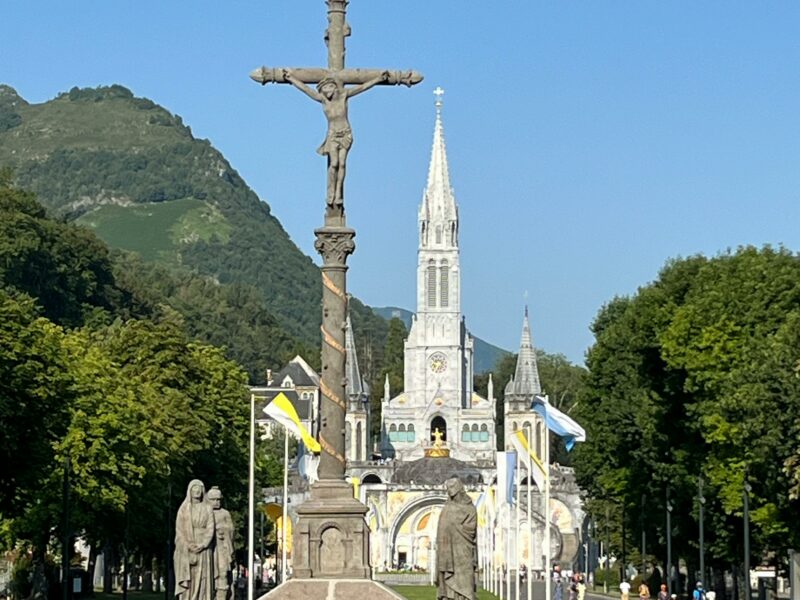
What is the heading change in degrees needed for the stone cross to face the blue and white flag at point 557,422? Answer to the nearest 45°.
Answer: approximately 135° to its left

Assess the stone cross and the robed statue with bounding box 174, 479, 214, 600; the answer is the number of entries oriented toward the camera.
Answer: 2

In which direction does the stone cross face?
toward the camera

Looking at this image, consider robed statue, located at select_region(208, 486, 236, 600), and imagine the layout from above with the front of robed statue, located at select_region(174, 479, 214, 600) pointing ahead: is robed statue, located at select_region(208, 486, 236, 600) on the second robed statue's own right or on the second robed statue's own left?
on the second robed statue's own left

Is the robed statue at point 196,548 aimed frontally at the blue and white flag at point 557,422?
no

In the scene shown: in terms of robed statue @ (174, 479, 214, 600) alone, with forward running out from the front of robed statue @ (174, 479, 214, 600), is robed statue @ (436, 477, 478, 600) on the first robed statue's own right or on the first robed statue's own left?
on the first robed statue's own left

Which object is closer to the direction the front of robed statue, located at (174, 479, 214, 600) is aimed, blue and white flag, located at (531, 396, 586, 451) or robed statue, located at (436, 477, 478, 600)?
the robed statue

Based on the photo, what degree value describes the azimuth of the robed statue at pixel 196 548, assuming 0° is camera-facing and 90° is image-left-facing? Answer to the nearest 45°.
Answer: approximately 0°

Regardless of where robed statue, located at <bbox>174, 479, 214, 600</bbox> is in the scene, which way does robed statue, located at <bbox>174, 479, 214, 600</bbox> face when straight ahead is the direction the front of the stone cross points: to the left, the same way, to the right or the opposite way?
the same way
